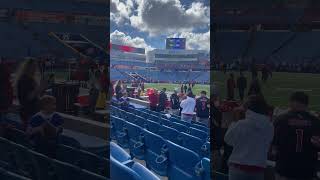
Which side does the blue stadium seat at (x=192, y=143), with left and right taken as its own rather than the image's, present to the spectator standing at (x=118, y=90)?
left
